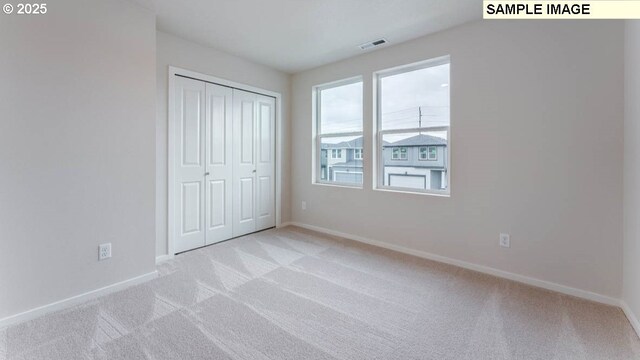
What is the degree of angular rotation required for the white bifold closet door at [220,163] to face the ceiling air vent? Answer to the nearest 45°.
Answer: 0° — it already faces it

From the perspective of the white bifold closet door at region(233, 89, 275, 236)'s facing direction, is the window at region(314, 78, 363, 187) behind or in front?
in front

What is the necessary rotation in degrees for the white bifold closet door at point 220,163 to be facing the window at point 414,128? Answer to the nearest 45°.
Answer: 0° — it already faces it

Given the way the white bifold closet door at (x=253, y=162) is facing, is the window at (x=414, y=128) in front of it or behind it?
in front
